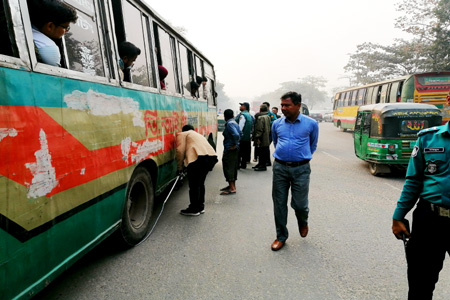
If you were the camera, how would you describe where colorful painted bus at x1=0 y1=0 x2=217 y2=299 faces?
facing away from the viewer and to the right of the viewer

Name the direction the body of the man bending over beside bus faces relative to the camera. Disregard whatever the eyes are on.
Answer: to the viewer's left

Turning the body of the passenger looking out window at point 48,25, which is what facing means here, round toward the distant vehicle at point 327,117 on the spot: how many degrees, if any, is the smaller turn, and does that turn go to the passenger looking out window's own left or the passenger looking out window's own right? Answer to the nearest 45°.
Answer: approximately 45° to the passenger looking out window's own left

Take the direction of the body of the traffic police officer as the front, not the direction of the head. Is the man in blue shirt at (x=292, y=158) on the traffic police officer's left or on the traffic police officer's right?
on the traffic police officer's right

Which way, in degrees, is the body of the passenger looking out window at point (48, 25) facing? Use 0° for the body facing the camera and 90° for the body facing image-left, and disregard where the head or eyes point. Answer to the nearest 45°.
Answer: approximately 270°

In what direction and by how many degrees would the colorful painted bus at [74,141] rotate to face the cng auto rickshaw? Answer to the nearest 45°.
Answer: approximately 45° to its right

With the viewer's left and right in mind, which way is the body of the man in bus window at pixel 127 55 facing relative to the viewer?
facing to the right of the viewer

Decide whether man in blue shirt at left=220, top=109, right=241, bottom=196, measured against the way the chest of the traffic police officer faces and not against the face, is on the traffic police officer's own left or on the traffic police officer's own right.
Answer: on the traffic police officer's own right

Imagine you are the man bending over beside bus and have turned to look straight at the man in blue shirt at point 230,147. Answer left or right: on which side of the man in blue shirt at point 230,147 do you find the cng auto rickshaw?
right

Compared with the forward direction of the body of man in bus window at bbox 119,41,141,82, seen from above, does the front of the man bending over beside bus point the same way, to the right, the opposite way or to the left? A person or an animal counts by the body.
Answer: the opposite way

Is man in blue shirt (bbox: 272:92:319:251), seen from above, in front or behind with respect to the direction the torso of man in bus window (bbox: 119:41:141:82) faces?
in front

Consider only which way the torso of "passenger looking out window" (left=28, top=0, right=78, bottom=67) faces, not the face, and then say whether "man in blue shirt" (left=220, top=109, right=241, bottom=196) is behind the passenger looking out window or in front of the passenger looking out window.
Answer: in front

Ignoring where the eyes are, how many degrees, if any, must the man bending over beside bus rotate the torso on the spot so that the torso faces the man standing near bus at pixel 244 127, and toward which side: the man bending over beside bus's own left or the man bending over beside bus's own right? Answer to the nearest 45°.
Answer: approximately 135° to the man bending over beside bus's own right
